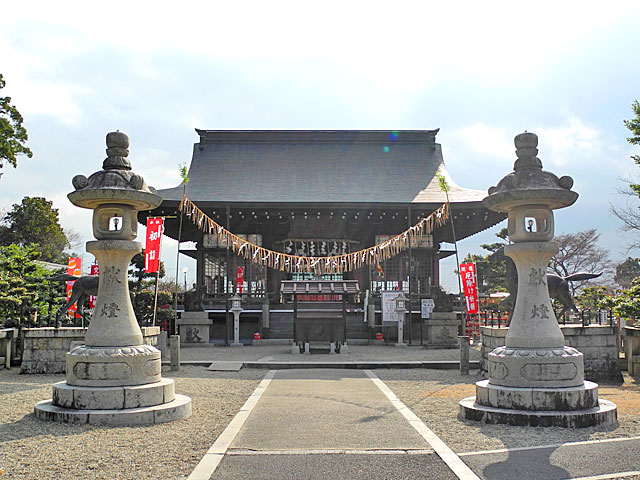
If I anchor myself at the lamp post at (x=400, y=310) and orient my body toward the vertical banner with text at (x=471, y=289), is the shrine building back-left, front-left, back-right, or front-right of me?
back-left

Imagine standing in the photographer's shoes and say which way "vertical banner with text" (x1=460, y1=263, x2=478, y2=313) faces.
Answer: facing the viewer

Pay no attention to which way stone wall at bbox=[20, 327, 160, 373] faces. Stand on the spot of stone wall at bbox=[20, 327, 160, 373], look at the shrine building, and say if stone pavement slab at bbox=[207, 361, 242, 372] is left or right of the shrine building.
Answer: right

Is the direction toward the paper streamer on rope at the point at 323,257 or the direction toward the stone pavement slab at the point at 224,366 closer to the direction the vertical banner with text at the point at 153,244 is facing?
the stone pavement slab

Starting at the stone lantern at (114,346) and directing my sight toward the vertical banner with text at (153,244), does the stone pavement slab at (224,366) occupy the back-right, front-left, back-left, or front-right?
front-right

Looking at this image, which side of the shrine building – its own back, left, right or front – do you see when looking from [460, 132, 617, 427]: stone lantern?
front

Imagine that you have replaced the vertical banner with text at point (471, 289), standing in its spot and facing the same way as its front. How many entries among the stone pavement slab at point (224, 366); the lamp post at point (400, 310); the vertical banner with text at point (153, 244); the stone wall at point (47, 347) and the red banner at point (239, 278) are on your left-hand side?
0

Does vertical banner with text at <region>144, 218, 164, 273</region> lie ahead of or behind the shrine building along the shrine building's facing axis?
ahead

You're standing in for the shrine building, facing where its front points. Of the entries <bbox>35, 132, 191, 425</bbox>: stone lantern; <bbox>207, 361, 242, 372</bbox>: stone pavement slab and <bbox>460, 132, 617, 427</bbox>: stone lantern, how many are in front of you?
3

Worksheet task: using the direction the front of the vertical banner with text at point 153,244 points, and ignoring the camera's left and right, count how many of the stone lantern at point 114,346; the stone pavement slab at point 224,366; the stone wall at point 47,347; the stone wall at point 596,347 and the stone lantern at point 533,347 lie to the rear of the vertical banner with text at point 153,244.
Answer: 0

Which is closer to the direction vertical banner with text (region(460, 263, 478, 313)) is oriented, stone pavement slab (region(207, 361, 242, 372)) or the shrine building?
the stone pavement slab

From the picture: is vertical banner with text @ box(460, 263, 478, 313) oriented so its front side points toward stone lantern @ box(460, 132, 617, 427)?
yes

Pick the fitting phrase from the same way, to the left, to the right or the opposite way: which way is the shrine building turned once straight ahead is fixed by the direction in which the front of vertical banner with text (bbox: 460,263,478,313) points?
the same way

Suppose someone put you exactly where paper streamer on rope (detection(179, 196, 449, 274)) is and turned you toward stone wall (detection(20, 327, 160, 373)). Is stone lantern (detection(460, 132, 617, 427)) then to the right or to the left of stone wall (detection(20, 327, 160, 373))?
left

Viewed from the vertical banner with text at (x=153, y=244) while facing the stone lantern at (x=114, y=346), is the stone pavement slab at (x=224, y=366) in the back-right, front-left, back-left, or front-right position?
front-left

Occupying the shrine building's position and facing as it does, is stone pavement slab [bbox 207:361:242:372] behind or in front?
in front

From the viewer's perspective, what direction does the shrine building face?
toward the camera

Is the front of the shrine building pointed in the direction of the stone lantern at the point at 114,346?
yes

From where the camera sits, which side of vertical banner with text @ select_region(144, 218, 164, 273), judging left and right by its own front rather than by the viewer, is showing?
front

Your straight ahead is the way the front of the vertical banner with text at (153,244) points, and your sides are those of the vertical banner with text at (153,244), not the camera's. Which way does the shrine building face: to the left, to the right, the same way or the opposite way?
the same way

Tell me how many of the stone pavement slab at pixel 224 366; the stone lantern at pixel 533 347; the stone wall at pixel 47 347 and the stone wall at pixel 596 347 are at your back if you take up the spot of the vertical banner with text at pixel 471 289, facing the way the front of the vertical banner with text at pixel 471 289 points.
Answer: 0

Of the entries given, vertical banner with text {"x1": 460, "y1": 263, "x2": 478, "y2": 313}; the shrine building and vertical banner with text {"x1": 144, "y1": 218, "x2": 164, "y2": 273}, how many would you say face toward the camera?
3
